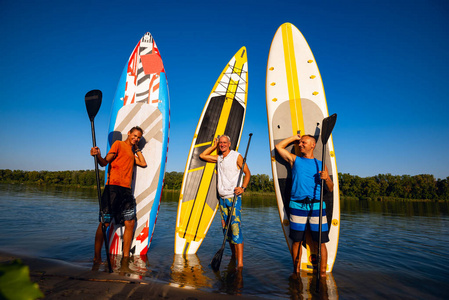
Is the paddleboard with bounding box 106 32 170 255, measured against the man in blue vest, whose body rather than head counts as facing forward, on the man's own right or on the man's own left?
on the man's own right

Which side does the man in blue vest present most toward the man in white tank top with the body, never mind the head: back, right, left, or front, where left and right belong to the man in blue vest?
right

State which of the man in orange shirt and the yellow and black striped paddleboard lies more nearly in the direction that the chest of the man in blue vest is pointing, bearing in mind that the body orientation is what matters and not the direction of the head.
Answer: the man in orange shirt

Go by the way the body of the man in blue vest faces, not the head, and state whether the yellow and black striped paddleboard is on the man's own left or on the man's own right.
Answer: on the man's own right

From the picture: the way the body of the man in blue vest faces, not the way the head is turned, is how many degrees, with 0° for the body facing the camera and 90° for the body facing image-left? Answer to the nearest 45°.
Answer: approximately 0°

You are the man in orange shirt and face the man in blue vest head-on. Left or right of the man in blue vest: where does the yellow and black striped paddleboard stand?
left

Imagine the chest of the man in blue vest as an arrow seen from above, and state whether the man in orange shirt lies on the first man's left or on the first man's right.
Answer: on the first man's right
